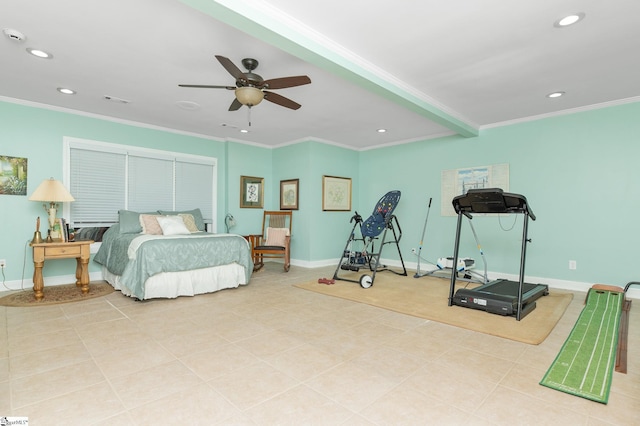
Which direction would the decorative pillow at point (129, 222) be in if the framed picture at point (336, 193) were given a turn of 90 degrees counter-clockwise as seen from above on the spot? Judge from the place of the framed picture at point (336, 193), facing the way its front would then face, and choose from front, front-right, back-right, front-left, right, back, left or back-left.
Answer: back

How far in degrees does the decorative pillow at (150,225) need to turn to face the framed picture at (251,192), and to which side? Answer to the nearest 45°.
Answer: approximately 90° to its left

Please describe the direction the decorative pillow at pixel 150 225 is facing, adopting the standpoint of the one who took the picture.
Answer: facing the viewer and to the right of the viewer

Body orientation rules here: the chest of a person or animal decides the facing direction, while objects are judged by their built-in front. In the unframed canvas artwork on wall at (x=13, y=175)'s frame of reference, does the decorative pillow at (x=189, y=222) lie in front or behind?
in front

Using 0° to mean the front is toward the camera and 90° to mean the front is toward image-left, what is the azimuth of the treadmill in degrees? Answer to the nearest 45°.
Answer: approximately 45°

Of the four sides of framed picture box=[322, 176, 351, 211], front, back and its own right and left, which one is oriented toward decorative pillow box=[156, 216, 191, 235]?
right

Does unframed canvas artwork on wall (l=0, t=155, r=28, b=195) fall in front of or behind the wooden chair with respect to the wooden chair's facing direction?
in front

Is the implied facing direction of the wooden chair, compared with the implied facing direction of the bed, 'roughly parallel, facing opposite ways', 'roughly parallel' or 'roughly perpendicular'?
roughly perpendicular
